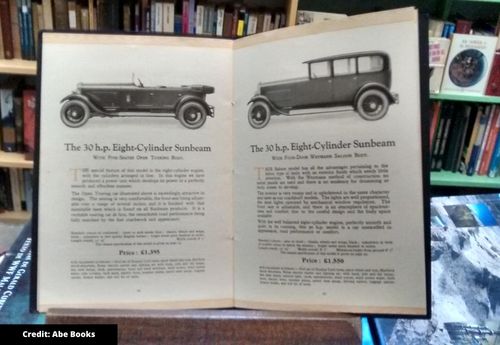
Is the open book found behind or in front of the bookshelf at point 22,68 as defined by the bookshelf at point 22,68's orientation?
in front

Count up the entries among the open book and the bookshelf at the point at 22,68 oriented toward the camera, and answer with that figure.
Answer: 2

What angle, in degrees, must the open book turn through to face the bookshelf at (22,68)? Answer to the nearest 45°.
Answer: approximately 135° to its right

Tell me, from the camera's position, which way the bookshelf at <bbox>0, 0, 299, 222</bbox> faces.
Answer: facing the viewer

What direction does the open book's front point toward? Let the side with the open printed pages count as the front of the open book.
toward the camera
